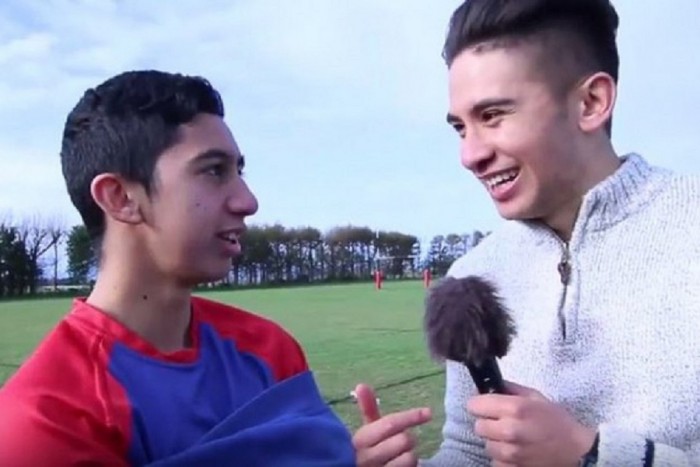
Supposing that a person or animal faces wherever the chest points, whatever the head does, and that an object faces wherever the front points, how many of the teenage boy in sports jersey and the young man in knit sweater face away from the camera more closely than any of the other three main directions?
0

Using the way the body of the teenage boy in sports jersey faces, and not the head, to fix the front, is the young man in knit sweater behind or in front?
in front

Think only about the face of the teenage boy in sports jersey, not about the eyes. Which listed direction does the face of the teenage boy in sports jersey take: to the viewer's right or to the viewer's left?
to the viewer's right

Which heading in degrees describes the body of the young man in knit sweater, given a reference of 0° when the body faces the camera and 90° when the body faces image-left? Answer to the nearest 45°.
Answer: approximately 45°

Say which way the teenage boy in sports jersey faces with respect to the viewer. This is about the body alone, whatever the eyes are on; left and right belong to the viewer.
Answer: facing the viewer and to the right of the viewer

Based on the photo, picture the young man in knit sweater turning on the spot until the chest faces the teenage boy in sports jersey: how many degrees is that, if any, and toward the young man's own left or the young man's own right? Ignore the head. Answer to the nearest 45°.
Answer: approximately 45° to the young man's own right
